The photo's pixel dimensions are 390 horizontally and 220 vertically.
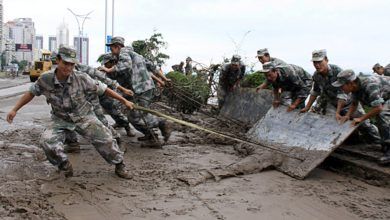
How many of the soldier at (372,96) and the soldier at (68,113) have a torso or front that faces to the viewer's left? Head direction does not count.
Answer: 1

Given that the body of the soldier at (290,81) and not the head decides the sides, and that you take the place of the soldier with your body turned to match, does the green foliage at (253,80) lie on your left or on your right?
on your right

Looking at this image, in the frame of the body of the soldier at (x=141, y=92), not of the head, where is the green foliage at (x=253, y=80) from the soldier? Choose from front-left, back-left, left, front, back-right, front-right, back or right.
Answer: back-right

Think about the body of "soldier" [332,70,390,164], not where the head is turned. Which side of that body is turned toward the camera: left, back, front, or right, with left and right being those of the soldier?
left

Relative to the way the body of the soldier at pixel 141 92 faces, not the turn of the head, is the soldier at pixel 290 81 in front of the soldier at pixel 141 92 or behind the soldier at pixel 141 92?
behind

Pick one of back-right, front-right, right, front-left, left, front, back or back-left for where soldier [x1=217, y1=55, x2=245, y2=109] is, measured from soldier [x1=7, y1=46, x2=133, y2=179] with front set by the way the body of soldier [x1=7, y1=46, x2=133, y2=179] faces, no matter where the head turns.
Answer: back-left

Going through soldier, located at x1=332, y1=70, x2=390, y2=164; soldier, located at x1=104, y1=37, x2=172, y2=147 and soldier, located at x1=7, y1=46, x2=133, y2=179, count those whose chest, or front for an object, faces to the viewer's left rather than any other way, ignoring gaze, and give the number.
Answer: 2

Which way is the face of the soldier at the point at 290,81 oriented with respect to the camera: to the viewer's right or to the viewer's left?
to the viewer's left

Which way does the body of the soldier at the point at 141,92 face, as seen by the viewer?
to the viewer's left

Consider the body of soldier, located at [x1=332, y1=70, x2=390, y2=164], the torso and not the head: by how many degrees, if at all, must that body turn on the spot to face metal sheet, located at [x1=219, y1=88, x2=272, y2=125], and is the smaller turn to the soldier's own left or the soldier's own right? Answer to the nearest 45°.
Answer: approximately 45° to the soldier's own right

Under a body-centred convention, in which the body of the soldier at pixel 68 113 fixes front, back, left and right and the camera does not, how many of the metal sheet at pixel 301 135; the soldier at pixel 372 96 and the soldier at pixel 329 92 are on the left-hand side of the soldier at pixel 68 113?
3

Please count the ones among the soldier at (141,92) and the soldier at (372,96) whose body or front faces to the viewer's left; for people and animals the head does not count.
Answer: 2

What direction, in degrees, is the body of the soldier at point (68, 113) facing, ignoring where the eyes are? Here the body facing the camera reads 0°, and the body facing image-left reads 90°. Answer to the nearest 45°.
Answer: approximately 0°

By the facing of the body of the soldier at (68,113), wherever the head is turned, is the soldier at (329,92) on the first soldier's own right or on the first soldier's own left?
on the first soldier's own left
